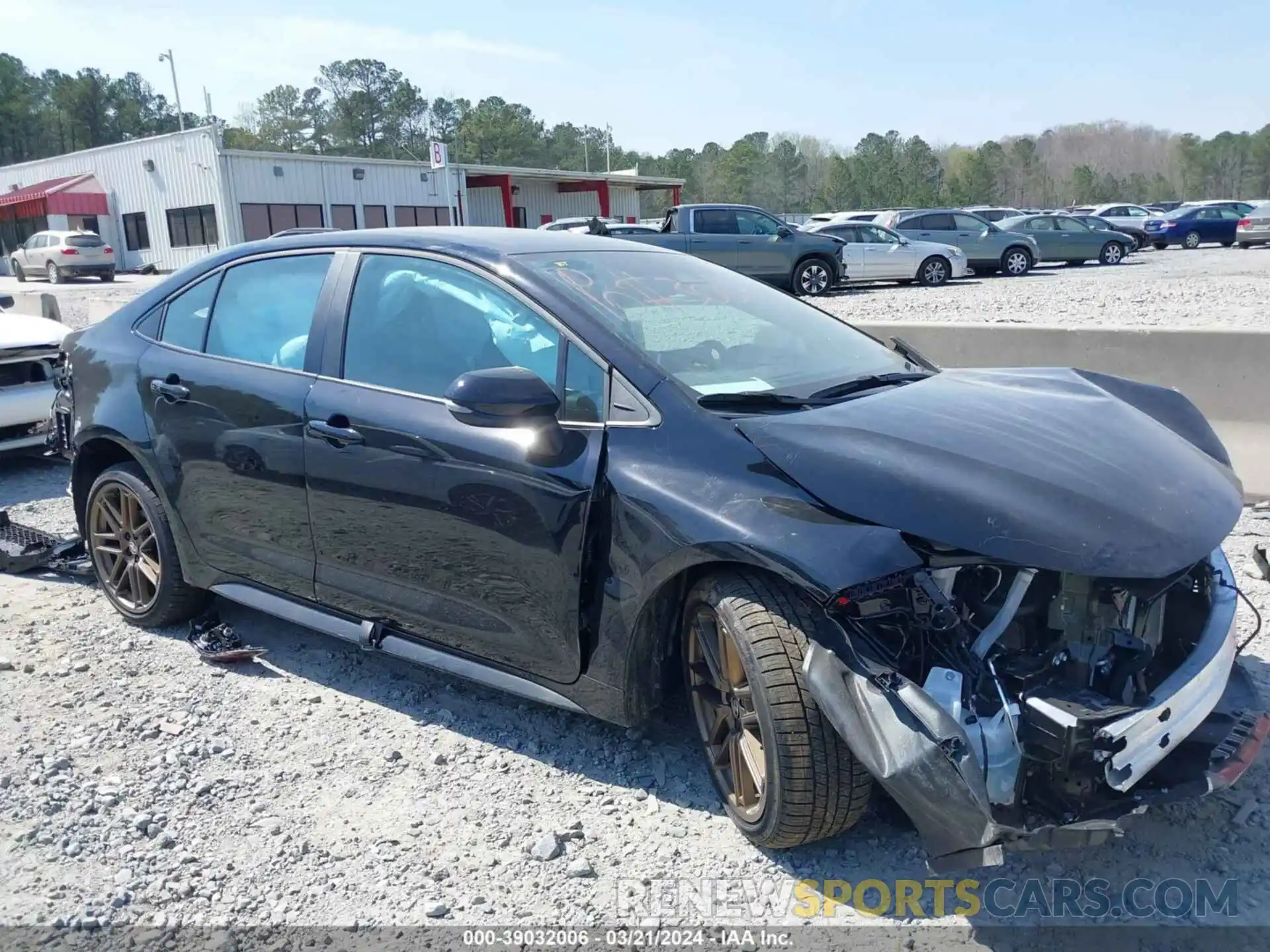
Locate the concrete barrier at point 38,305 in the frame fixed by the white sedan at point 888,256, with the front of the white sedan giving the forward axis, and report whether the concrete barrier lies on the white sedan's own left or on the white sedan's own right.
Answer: on the white sedan's own right

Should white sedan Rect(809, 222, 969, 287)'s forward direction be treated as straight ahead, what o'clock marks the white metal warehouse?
The white metal warehouse is roughly at 7 o'clock from the white sedan.

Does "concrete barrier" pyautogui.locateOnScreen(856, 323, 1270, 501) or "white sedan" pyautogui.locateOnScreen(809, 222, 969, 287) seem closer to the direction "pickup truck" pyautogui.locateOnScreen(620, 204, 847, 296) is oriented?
the white sedan

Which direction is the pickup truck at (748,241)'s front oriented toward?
to the viewer's right

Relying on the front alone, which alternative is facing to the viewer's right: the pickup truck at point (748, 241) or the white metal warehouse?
the pickup truck

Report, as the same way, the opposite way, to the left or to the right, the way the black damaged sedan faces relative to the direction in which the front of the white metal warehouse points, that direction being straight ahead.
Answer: to the left

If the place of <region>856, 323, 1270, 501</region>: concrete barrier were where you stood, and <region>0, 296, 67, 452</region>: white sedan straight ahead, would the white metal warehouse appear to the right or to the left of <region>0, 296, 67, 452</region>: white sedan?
right

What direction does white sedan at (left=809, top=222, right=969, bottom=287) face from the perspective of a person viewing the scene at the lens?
facing to the right of the viewer

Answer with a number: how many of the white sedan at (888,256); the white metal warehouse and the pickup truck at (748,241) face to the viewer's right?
2

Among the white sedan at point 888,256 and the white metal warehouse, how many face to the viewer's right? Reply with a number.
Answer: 1

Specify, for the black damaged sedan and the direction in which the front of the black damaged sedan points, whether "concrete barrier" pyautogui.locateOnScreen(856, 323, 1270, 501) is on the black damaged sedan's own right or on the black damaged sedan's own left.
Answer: on the black damaged sedan's own left

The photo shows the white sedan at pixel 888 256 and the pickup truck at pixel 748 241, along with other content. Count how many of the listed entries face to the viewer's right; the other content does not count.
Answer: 2

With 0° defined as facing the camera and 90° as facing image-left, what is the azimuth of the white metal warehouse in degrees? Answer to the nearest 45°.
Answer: approximately 45°

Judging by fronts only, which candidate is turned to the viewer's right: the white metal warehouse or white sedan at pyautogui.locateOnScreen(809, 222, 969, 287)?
the white sedan
